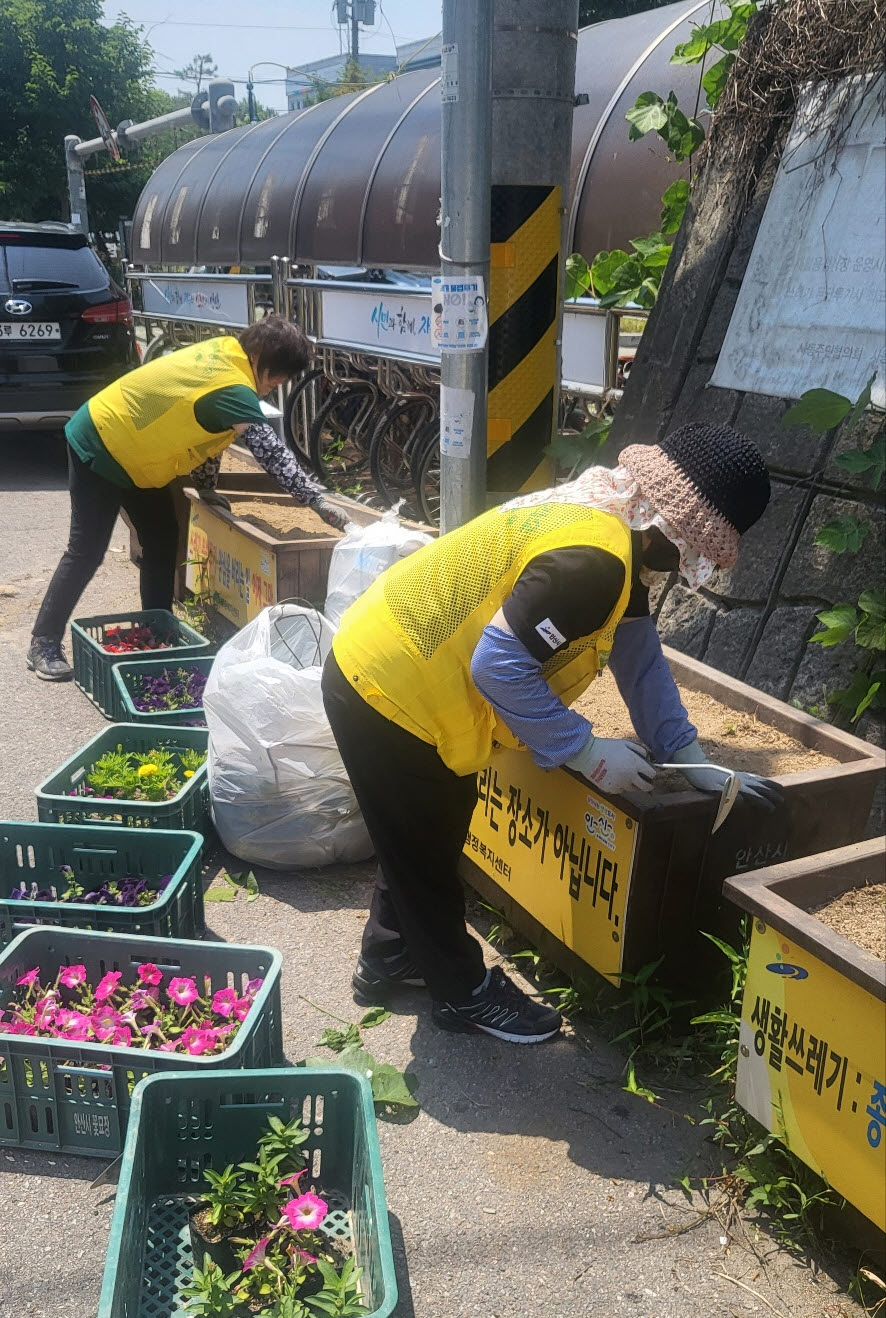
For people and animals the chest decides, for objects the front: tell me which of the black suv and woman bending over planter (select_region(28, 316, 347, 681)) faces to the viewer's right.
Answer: the woman bending over planter

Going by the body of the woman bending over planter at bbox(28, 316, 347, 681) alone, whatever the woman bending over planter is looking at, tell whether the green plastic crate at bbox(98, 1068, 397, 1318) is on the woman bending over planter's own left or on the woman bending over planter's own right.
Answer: on the woman bending over planter's own right

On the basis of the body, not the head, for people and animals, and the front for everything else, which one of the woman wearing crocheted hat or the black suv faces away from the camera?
the black suv

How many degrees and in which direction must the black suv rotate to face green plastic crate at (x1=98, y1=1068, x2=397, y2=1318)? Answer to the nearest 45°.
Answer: approximately 180°

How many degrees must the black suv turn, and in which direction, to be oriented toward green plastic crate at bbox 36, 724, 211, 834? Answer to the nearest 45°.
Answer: approximately 180°

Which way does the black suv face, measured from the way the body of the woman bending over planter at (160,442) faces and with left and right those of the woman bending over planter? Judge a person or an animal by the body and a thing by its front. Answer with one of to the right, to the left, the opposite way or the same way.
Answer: to the left

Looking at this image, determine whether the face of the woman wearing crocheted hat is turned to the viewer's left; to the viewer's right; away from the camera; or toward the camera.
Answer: to the viewer's right

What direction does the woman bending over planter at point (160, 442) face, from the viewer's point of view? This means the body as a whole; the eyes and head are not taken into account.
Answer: to the viewer's right

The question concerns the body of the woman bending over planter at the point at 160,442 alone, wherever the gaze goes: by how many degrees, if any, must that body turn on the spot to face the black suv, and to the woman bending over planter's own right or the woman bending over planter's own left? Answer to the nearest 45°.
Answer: approximately 90° to the woman bending over planter's own left

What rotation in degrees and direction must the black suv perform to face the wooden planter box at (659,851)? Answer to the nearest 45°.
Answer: approximately 180°

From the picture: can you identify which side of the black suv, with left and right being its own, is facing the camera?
back
